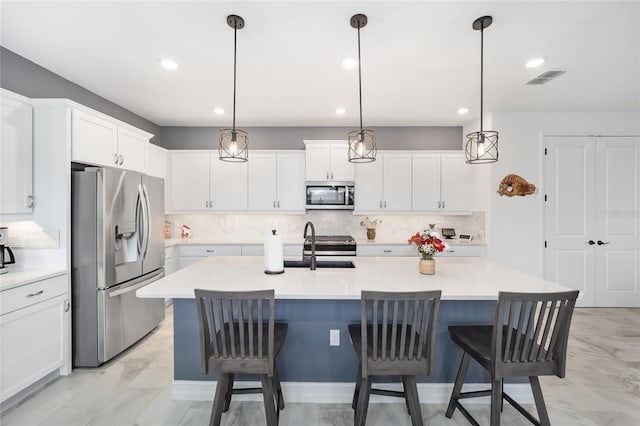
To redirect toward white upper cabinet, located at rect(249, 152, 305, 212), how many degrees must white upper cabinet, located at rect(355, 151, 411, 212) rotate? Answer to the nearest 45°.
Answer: approximately 90° to its right

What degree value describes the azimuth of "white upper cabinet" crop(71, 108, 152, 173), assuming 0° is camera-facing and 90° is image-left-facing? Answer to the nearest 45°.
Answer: approximately 315°

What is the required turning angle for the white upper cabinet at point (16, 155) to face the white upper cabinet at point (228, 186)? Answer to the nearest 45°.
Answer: approximately 90° to its left

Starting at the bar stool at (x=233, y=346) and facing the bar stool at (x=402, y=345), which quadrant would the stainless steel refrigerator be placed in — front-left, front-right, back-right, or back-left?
back-left

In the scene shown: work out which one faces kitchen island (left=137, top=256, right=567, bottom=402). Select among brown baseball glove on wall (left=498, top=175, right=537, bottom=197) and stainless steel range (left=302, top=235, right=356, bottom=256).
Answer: the stainless steel range

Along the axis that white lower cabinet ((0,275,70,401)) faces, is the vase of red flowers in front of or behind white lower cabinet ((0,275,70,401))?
in front

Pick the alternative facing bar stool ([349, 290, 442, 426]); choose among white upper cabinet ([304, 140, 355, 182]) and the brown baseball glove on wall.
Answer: the white upper cabinet
